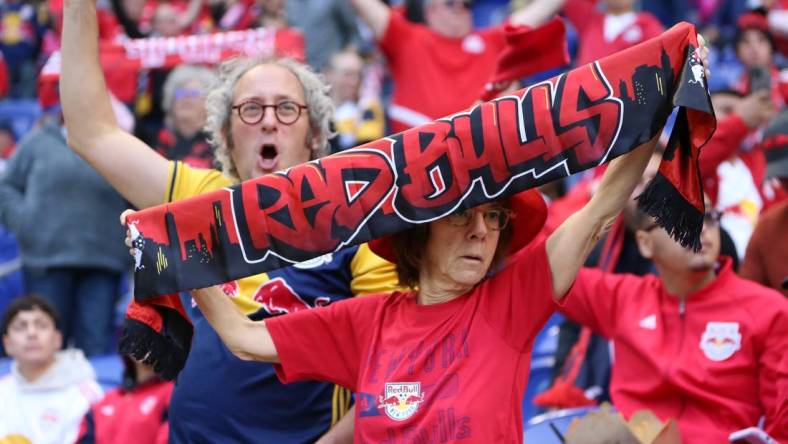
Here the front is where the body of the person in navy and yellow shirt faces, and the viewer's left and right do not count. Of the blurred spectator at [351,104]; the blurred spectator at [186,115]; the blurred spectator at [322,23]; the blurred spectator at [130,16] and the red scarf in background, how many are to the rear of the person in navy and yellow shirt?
5

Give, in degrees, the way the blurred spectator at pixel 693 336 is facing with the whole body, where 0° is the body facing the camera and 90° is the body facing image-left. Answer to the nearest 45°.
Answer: approximately 0°

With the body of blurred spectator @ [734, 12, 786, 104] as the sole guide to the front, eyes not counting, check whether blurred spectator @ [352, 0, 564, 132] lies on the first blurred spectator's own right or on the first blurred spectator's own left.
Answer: on the first blurred spectator's own right

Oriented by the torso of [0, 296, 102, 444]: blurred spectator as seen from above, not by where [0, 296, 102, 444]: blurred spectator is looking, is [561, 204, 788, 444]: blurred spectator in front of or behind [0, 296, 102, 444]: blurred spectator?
in front

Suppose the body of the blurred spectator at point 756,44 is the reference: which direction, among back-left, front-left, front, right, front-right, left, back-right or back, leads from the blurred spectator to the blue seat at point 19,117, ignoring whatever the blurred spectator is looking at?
right

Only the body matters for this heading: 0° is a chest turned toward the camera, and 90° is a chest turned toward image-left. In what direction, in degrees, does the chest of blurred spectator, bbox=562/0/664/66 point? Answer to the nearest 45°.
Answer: approximately 0°

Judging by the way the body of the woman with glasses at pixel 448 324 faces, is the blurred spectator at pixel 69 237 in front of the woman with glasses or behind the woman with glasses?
behind
